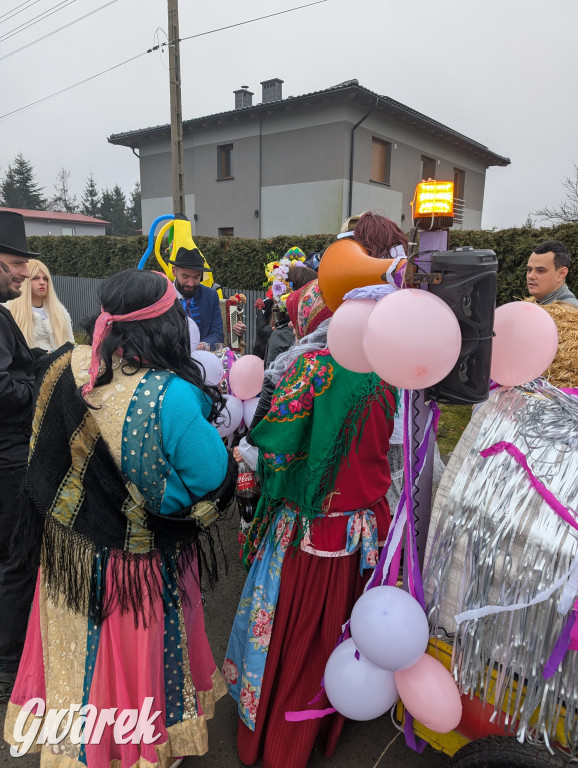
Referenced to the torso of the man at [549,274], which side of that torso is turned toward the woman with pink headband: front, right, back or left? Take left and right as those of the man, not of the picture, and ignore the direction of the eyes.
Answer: front

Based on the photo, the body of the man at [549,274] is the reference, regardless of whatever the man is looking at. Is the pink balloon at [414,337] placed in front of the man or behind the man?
in front

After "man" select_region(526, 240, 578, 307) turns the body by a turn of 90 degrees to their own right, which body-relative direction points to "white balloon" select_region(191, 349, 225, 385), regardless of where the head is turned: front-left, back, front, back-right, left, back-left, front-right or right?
left

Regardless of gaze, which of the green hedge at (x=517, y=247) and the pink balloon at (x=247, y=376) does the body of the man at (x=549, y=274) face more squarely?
the pink balloon

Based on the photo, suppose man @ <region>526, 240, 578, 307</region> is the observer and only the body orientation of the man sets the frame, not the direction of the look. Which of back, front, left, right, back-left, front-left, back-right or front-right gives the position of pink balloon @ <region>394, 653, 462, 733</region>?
front-left

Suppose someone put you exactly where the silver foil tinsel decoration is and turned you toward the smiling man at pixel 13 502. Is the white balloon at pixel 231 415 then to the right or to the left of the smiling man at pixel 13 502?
right

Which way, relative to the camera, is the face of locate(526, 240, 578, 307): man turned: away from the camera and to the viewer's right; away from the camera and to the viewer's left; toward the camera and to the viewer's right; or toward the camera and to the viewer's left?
toward the camera and to the viewer's left

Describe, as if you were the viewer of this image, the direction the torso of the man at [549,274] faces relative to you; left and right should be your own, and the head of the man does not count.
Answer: facing the viewer and to the left of the viewer

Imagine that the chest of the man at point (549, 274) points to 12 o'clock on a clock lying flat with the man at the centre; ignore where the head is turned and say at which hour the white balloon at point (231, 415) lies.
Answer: The white balloon is roughly at 12 o'clock from the man.

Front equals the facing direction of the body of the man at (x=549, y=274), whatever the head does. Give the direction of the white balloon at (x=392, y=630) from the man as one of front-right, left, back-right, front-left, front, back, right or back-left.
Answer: front-left

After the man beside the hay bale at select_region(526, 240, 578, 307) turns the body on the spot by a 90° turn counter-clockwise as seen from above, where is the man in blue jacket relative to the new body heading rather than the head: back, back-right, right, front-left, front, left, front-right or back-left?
back-right
